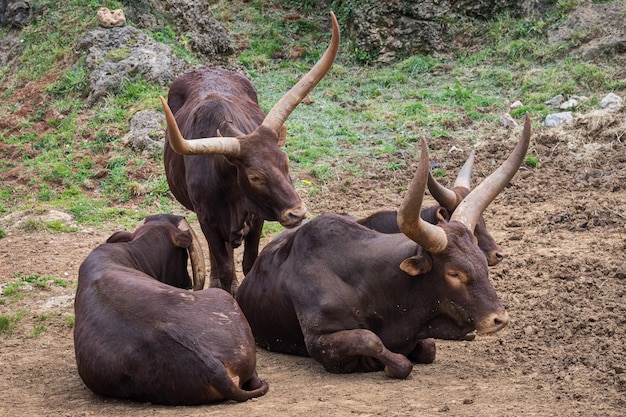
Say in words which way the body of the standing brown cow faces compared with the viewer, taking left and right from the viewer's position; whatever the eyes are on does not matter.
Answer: facing the viewer and to the right of the viewer

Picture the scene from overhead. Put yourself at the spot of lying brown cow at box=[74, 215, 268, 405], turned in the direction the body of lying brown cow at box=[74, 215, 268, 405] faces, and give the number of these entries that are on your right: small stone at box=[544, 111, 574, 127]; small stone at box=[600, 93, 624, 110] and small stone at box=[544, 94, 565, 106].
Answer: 3

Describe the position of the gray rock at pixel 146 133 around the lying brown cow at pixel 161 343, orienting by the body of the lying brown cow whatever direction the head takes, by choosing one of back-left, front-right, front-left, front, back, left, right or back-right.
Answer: front-right

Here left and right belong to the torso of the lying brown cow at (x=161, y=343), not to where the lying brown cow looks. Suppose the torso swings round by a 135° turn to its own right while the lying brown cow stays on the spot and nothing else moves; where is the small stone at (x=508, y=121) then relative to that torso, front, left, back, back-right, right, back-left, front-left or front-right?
front-left

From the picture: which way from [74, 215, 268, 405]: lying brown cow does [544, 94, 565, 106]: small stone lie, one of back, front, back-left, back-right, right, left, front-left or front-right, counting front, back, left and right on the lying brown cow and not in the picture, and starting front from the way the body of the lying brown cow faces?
right

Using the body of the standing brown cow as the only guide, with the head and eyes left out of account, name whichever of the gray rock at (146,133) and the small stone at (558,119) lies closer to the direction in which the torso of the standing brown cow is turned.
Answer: the small stone

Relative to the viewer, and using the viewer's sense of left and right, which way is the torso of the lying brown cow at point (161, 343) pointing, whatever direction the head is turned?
facing away from the viewer and to the left of the viewer

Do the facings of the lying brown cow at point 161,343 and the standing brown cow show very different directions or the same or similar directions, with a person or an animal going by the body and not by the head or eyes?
very different directions
